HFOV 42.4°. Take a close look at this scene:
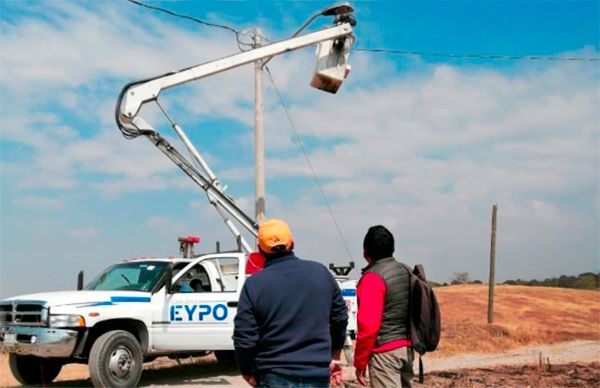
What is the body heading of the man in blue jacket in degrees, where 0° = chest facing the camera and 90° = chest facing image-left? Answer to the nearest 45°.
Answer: approximately 180°

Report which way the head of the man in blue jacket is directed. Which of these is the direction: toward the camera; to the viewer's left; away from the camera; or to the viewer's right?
away from the camera

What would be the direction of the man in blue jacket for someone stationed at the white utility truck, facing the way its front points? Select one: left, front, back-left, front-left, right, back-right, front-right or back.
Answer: front-left

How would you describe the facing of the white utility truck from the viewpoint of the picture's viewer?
facing the viewer and to the left of the viewer

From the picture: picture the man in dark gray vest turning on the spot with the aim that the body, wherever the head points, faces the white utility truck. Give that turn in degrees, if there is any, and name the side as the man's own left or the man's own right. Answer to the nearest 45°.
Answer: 0° — they already face it

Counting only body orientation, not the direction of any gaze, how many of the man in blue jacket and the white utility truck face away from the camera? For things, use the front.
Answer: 1

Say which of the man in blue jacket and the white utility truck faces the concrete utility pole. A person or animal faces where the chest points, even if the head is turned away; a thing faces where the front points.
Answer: the man in blue jacket

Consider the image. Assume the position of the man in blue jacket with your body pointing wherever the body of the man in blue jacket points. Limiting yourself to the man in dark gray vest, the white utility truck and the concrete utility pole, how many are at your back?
0

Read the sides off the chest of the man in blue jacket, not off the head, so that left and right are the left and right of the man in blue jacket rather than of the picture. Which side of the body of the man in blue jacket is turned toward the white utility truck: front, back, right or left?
front

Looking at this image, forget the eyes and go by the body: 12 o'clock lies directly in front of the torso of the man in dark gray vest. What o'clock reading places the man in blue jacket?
The man in blue jacket is roughly at 8 o'clock from the man in dark gray vest.

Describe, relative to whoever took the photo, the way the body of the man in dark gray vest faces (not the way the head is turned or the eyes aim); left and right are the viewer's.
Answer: facing away from the viewer and to the left of the viewer

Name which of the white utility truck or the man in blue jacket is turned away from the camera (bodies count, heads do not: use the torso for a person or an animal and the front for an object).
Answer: the man in blue jacket

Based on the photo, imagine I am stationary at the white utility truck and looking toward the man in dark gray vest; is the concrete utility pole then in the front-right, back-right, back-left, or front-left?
back-left

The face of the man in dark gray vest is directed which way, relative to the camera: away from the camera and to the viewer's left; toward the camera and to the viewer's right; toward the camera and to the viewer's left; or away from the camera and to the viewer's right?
away from the camera and to the viewer's left
